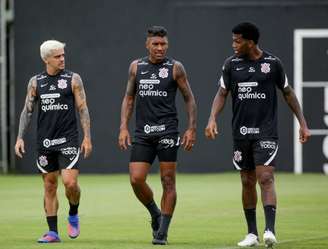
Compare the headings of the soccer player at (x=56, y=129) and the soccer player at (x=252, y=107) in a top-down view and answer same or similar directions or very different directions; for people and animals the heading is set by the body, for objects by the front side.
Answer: same or similar directions

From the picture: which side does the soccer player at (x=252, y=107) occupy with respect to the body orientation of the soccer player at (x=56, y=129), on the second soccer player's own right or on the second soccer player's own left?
on the second soccer player's own left

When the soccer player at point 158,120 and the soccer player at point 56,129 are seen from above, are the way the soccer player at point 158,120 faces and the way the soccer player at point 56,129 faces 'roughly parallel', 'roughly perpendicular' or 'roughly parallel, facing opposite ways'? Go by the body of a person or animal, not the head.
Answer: roughly parallel

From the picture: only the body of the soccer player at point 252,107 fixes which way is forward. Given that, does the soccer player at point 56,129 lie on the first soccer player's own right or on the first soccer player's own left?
on the first soccer player's own right

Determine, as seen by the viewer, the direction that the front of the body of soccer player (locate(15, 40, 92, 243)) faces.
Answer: toward the camera

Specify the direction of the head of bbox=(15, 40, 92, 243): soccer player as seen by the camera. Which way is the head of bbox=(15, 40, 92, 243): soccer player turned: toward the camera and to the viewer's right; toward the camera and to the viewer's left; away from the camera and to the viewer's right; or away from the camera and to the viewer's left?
toward the camera and to the viewer's right

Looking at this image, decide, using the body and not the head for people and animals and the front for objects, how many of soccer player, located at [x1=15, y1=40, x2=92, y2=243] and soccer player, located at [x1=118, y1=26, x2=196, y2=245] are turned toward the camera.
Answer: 2

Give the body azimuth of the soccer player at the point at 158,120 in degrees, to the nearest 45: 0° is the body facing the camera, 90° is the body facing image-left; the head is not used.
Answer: approximately 0°

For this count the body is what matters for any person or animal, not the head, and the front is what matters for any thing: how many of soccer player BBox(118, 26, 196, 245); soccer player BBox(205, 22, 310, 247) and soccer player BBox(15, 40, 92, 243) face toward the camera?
3

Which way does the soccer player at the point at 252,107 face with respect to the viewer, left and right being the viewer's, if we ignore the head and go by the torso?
facing the viewer
